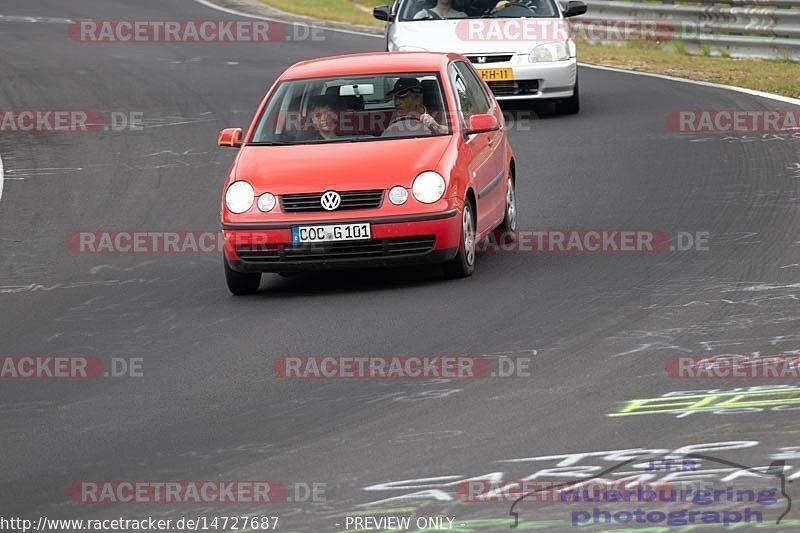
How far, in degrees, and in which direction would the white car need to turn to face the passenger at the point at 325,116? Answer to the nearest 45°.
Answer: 0° — it already faces them

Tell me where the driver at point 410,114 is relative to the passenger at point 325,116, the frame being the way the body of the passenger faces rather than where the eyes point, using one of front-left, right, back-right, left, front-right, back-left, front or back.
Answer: left

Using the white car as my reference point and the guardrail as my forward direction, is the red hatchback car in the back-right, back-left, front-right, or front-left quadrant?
back-right

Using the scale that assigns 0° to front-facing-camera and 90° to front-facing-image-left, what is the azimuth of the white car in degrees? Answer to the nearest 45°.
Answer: approximately 0°

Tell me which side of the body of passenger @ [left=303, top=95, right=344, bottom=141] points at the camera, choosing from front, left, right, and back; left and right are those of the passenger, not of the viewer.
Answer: front

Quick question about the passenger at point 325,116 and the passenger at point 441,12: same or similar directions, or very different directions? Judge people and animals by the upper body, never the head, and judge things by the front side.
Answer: same or similar directions

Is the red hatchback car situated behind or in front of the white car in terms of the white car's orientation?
in front

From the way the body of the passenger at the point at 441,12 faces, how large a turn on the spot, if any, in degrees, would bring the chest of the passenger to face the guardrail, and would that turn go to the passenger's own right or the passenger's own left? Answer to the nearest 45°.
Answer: approximately 135° to the passenger's own left

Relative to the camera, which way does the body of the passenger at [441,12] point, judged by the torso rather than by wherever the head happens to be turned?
toward the camera

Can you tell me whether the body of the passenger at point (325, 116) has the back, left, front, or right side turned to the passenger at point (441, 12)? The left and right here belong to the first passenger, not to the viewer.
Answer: back

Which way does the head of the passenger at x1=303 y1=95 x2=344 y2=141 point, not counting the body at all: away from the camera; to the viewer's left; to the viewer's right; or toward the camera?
toward the camera

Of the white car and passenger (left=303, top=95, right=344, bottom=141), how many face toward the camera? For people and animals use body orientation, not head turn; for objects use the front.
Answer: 2

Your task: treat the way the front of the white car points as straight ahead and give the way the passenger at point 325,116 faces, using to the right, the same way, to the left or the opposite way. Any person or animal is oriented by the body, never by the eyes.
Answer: the same way

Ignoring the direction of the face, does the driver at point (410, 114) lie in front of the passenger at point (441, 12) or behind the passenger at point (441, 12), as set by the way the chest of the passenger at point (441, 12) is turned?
in front
